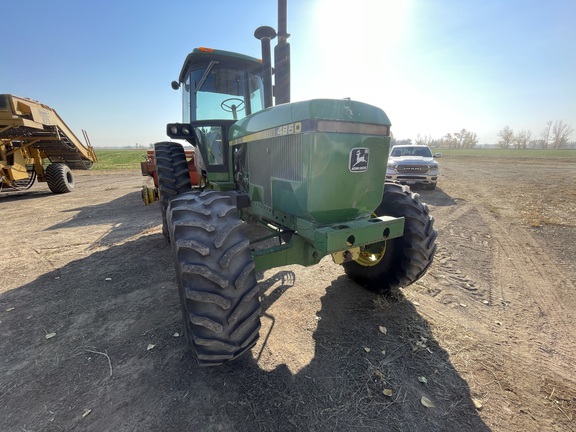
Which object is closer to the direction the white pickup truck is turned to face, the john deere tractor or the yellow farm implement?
the john deere tractor

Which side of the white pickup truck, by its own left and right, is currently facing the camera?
front

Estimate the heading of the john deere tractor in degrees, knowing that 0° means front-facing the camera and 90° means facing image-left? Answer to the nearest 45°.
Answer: approximately 315°

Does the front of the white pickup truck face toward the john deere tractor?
yes

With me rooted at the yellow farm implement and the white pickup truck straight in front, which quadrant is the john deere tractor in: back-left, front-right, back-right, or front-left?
front-right

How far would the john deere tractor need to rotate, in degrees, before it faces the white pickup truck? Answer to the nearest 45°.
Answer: approximately 90° to its left

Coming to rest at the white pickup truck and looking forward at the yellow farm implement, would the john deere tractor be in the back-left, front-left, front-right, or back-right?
front-left

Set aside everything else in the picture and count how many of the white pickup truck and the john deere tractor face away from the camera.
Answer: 0

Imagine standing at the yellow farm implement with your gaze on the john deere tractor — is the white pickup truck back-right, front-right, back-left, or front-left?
front-left

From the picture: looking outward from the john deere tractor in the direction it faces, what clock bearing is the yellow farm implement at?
The yellow farm implement is roughly at 6 o'clock from the john deere tractor.

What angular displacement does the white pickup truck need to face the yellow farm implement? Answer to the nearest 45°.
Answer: approximately 45° to its right
